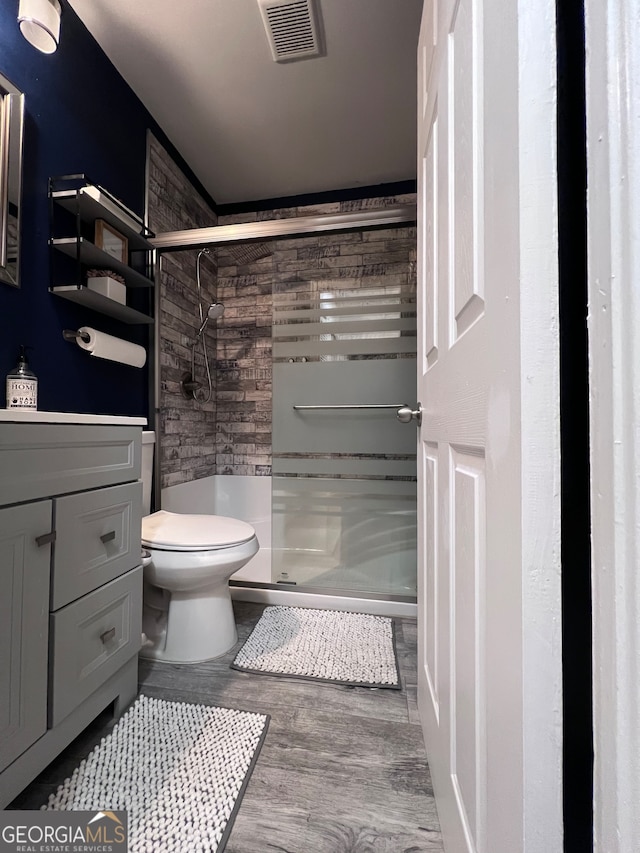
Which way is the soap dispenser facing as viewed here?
toward the camera

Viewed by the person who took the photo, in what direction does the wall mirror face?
facing the viewer and to the right of the viewer

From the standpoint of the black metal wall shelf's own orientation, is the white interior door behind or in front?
in front

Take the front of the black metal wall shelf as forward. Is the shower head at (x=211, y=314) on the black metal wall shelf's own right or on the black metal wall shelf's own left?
on the black metal wall shelf's own left
